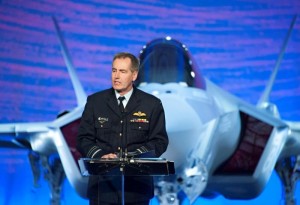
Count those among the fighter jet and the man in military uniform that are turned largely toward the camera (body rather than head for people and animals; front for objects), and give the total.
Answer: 2

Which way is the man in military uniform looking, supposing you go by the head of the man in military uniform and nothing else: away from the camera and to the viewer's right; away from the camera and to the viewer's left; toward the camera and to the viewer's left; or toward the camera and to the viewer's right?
toward the camera and to the viewer's left

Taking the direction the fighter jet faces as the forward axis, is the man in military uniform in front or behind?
in front

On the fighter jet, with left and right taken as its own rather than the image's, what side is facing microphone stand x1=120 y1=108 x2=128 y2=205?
front

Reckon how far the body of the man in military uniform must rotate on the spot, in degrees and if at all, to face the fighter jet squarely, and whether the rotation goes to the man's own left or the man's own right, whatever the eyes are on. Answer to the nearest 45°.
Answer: approximately 180°

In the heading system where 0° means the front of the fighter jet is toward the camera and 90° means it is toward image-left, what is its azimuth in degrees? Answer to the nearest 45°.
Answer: approximately 0°
